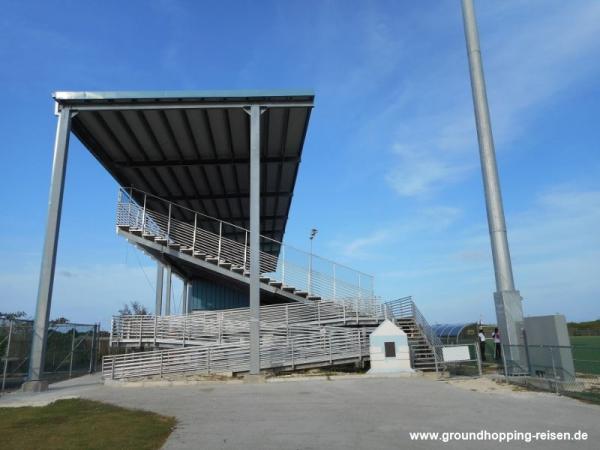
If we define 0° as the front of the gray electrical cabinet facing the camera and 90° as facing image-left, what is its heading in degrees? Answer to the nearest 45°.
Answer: approximately 45°

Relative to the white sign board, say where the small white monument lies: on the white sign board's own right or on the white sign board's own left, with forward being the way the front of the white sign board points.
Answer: on the white sign board's own right

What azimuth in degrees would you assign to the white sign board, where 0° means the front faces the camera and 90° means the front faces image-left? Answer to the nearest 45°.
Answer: approximately 0°

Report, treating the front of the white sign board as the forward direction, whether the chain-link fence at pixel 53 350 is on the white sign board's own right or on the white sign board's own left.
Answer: on the white sign board's own right
